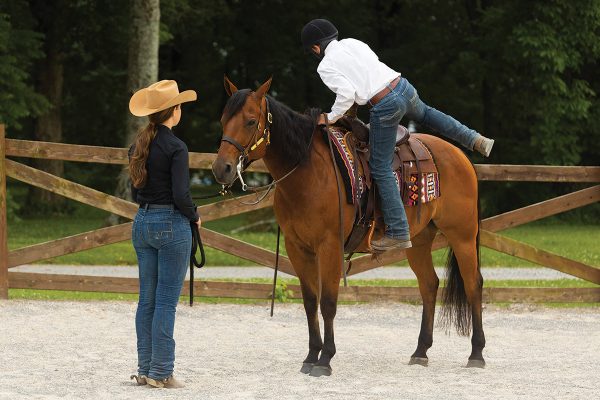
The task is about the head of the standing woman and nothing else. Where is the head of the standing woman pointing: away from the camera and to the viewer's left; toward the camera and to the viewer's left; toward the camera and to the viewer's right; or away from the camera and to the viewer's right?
away from the camera and to the viewer's right

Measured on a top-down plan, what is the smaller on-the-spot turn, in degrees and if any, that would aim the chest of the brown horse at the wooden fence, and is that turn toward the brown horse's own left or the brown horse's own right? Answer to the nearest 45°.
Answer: approximately 135° to the brown horse's own right

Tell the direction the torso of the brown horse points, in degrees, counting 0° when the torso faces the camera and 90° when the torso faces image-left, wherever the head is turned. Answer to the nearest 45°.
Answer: approximately 45°

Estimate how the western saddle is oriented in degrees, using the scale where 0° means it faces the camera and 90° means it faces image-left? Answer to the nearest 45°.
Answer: approximately 45°

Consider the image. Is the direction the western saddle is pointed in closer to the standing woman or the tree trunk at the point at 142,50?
the standing woman

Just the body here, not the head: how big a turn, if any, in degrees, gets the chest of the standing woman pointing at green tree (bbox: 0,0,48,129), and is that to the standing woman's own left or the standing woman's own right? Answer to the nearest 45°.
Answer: approximately 45° to the standing woman's own left

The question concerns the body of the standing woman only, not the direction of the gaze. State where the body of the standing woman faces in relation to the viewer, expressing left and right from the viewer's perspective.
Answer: facing away from the viewer and to the right of the viewer

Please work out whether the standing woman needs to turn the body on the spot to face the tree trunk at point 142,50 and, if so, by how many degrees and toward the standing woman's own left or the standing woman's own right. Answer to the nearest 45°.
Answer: approximately 45° to the standing woman's own left

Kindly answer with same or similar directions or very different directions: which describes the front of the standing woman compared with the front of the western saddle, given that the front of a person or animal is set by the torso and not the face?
very different directions

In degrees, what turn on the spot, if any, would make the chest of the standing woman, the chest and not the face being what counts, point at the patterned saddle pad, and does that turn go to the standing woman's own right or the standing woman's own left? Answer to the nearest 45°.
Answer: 0° — they already face it

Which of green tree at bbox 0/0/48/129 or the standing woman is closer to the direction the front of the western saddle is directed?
the standing woman
